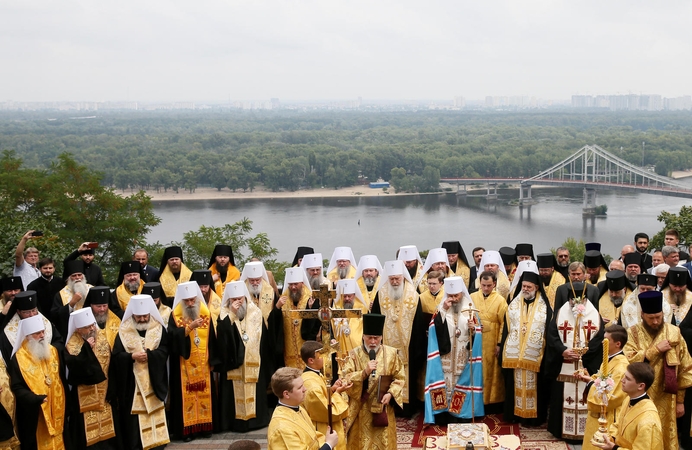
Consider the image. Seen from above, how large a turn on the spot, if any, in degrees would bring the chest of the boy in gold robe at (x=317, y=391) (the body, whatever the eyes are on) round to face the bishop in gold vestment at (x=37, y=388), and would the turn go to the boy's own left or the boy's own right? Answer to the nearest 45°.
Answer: approximately 135° to the boy's own left

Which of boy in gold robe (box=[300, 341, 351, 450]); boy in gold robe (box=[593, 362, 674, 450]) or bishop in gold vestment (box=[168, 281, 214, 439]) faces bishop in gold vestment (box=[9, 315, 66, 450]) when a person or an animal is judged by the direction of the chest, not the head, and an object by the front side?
boy in gold robe (box=[593, 362, 674, 450])

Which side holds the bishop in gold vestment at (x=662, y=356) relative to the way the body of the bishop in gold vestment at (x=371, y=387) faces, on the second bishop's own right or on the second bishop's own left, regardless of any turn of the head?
on the second bishop's own left

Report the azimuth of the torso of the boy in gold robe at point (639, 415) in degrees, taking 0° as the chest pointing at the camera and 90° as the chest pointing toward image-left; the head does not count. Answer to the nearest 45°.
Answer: approximately 90°

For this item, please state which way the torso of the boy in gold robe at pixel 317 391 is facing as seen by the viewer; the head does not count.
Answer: to the viewer's right

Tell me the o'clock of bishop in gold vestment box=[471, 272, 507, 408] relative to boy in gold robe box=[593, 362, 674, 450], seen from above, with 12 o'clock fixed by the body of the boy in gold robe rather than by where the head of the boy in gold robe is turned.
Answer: The bishop in gold vestment is roughly at 2 o'clock from the boy in gold robe.

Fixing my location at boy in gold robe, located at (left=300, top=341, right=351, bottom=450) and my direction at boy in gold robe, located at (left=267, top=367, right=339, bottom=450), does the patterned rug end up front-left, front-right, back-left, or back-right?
back-left

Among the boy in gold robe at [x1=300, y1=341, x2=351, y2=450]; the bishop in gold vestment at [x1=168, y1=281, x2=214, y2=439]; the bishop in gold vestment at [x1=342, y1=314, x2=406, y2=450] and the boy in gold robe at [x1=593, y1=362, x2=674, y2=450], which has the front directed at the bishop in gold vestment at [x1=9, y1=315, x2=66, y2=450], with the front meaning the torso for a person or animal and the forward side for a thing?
the boy in gold robe at [x1=593, y1=362, x2=674, y2=450]

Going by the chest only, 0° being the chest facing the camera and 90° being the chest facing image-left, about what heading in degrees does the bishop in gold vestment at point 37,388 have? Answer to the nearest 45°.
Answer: approximately 315°

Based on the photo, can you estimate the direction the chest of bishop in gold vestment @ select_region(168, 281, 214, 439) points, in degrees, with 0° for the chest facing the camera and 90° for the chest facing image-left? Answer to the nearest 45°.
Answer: approximately 315°

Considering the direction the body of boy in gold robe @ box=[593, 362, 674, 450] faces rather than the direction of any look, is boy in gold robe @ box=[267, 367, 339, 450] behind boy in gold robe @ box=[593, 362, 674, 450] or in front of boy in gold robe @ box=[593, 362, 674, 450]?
in front

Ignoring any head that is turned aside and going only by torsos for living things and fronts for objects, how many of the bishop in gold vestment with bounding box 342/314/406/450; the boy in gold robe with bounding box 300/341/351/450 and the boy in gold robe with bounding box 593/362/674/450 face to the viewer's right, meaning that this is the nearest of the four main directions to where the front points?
1

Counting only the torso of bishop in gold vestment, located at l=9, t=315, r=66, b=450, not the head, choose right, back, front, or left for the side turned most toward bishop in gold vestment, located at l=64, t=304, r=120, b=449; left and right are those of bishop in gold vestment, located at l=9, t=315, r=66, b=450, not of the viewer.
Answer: left

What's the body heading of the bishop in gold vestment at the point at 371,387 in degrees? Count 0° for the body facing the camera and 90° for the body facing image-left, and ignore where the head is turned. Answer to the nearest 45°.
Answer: approximately 0°
